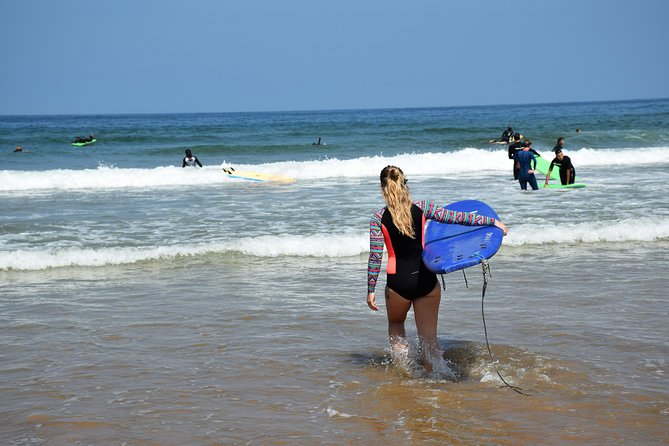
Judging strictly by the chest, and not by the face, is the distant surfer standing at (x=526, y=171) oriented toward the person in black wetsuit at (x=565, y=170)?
no

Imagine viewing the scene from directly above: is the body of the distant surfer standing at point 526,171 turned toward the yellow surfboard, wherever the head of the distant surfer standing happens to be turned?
no

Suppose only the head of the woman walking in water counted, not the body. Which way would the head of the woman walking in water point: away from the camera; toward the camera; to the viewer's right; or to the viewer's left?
away from the camera
